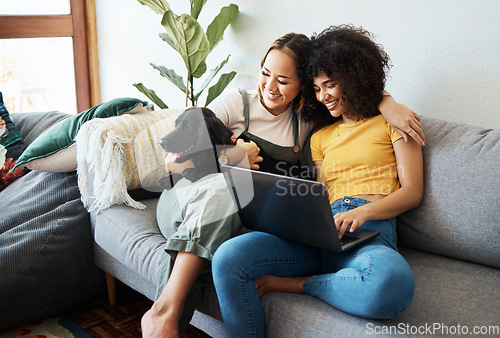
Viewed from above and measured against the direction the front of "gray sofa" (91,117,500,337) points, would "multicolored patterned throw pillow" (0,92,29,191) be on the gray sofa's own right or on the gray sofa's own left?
on the gray sofa's own right

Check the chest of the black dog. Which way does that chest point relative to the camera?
to the viewer's left

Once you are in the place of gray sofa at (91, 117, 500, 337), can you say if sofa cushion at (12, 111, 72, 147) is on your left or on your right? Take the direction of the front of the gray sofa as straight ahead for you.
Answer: on your right

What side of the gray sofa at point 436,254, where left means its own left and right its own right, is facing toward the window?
right

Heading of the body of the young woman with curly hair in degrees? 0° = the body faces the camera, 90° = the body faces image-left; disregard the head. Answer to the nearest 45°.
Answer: approximately 45°

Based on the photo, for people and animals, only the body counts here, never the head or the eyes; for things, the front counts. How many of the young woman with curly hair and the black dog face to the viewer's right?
0

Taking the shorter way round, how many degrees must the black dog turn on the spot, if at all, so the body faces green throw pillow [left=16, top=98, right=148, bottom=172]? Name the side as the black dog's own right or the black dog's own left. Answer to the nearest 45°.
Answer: approximately 45° to the black dog's own right

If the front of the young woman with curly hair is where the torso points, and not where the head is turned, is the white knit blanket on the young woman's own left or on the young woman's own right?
on the young woman's own right

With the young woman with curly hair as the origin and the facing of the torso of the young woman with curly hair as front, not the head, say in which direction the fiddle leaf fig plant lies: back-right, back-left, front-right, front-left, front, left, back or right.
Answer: right

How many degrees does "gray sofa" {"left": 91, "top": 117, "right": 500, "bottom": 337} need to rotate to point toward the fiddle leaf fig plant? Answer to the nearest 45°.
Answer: approximately 90° to its right

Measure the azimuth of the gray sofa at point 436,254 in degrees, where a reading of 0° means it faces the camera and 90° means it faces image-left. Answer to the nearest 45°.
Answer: approximately 45°

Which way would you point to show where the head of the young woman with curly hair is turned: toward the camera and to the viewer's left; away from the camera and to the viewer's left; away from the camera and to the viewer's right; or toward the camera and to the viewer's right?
toward the camera and to the viewer's left
